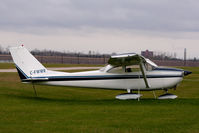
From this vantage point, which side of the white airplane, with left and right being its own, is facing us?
right
